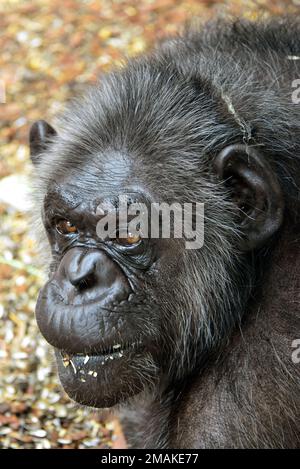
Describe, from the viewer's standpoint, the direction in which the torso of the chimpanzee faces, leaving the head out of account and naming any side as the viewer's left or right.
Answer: facing the viewer and to the left of the viewer
